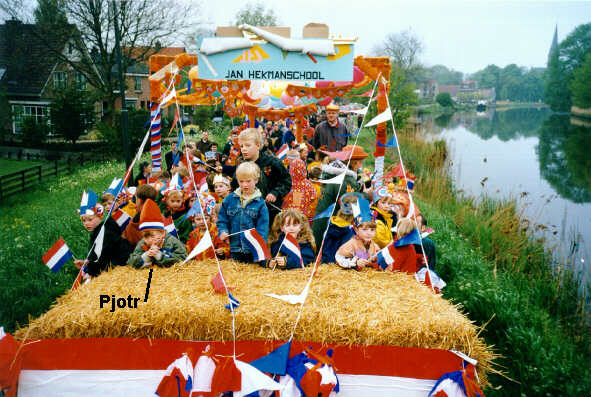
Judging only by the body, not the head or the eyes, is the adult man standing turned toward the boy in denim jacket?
yes

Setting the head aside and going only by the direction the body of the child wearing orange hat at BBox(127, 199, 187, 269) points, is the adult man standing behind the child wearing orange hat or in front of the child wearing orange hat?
behind

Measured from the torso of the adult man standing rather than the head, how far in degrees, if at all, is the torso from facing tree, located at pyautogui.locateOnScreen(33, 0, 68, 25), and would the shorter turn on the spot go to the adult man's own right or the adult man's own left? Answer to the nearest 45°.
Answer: approximately 135° to the adult man's own right

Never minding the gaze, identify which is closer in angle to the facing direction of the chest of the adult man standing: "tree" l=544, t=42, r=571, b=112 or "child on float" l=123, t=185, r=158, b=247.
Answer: the child on float

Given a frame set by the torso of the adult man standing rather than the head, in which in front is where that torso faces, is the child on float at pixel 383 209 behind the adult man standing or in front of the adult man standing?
in front

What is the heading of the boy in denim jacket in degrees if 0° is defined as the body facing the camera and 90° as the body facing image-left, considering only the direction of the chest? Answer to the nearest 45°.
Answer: approximately 0°
